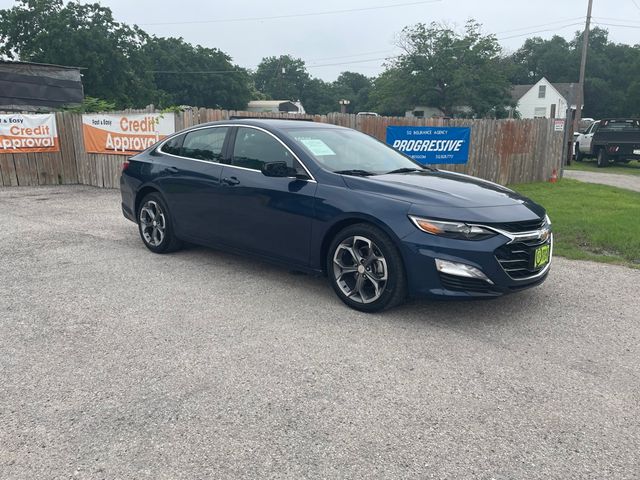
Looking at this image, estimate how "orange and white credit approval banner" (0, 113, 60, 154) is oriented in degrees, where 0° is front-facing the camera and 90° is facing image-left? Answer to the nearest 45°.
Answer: approximately 0°

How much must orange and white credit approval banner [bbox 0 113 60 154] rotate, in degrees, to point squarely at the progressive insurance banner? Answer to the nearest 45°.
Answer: approximately 45° to its left

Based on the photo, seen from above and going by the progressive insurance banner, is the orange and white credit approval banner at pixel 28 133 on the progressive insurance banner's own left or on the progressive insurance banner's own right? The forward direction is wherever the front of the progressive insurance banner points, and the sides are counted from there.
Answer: on the progressive insurance banner's own right

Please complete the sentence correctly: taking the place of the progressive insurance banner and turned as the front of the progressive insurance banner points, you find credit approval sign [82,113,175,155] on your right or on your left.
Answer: on your right

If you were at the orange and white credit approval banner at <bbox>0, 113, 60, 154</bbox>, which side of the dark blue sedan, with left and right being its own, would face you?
back

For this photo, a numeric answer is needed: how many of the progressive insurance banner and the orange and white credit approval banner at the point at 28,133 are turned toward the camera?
2

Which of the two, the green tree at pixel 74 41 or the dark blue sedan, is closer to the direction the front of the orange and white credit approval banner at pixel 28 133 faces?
the dark blue sedan

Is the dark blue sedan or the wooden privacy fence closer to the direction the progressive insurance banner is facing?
the dark blue sedan

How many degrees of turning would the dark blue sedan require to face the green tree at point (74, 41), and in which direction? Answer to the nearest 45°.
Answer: approximately 180°

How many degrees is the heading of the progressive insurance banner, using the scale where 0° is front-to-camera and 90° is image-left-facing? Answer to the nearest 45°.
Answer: approximately 0°

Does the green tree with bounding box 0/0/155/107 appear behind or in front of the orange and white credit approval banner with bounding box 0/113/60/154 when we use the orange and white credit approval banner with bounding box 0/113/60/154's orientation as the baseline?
behind

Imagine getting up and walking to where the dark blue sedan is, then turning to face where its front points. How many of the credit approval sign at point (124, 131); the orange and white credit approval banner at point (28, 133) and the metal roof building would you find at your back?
3

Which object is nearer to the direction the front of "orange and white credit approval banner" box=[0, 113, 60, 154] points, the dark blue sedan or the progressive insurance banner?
the dark blue sedan

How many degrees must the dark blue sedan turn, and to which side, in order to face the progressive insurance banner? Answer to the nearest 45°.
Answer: approximately 135° to its left
